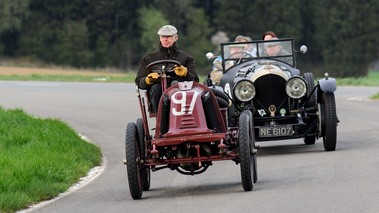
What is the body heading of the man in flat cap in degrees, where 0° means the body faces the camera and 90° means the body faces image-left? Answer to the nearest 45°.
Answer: approximately 0°
